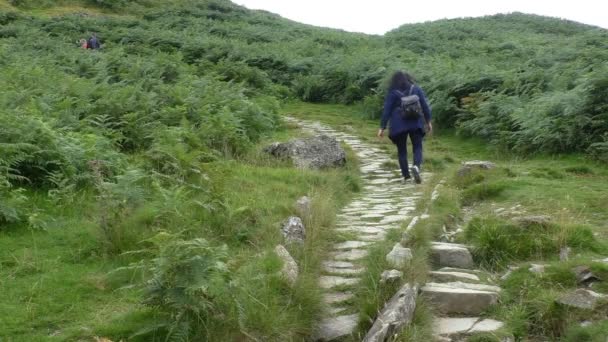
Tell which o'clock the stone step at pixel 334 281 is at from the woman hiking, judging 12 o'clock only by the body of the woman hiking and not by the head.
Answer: The stone step is roughly at 6 o'clock from the woman hiking.

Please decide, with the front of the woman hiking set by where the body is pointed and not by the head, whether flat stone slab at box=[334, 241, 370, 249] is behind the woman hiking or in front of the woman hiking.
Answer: behind

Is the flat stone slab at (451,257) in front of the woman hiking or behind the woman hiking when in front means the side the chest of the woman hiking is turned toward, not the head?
behind

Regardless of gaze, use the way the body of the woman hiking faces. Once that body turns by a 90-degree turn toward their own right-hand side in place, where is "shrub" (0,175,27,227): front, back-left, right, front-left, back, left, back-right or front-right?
back-right

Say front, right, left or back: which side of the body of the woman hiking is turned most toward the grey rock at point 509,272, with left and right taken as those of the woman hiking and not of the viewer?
back

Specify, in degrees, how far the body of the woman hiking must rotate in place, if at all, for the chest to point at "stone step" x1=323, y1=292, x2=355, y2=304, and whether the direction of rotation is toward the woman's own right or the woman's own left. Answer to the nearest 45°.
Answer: approximately 180°

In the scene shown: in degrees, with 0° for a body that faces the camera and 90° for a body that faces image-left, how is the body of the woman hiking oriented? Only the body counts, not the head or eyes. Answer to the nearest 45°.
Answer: approximately 180°

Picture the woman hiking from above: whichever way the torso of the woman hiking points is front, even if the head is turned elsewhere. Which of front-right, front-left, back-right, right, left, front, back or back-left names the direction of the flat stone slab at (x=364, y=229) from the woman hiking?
back

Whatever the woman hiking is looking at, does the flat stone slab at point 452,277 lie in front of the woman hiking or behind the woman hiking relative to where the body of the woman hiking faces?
behind

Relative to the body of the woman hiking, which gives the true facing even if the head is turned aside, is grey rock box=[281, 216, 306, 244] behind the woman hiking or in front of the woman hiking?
behind

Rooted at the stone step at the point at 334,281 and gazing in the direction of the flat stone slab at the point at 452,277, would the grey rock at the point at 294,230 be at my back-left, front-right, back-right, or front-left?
back-left

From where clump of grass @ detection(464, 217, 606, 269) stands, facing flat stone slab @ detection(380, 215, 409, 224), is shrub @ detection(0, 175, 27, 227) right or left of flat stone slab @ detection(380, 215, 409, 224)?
left

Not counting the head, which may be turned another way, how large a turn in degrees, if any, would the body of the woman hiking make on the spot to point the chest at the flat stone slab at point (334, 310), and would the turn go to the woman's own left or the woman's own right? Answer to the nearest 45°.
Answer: approximately 180°

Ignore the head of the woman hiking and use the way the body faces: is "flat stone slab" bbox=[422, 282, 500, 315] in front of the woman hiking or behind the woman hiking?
behind

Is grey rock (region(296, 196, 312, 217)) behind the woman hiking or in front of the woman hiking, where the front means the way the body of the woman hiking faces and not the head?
behind

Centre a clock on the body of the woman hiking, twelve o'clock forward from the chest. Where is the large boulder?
The large boulder is roughly at 9 o'clock from the woman hiking.
